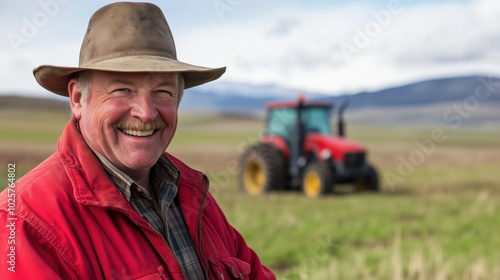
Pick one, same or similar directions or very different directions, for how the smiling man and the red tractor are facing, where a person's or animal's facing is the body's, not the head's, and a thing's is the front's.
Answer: same or similar directions

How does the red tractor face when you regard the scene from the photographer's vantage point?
facing the viewer and to the right of the viewer

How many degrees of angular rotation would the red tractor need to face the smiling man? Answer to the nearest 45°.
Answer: approximately 45° to its right

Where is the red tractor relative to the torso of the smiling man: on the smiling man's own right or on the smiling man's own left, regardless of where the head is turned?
on the smiling man's own left

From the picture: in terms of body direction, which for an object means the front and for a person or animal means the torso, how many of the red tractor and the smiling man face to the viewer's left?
0

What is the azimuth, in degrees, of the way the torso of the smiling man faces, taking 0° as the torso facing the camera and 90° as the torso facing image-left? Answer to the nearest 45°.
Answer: approximately 315°
